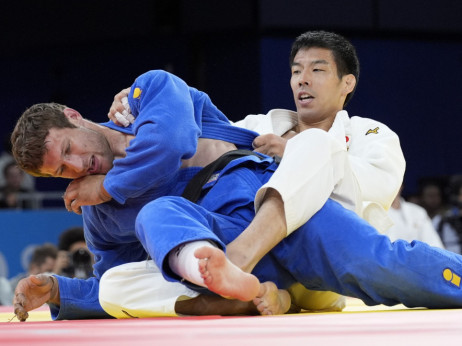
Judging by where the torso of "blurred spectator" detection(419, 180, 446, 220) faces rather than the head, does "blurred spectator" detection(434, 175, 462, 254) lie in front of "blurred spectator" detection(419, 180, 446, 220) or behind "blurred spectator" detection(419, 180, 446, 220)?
in front

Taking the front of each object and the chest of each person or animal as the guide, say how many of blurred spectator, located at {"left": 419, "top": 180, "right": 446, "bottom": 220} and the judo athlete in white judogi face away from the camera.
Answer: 0

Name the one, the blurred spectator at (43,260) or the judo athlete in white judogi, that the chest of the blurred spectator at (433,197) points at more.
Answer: the judo athlete in white judogi

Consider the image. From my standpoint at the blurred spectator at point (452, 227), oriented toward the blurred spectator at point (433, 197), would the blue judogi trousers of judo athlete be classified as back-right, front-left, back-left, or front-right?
back-left

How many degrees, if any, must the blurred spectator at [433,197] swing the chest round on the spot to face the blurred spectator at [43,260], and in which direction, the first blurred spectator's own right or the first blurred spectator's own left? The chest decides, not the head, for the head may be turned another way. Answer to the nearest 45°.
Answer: approximately 45° to the first blurred spectator's own right

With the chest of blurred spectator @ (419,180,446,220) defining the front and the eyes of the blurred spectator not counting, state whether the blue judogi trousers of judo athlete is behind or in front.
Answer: in front

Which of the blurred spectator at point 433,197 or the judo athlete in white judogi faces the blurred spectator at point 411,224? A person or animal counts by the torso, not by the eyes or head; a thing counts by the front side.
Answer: the blurred spectator at point 433,197

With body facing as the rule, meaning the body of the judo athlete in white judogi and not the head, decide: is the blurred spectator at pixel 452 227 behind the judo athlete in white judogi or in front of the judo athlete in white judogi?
behind

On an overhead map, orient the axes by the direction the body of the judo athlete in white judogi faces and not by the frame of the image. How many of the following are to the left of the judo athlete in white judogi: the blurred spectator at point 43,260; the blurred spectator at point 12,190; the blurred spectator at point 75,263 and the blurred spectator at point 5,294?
0

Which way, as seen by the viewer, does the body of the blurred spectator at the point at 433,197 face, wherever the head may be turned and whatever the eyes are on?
toward the camera

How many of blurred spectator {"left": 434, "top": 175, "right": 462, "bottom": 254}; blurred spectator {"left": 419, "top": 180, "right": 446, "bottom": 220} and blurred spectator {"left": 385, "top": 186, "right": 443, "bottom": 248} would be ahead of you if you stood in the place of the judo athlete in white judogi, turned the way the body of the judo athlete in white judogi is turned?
0

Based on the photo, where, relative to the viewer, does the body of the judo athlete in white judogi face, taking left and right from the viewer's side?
facing the viewer and to the left of the viewer
